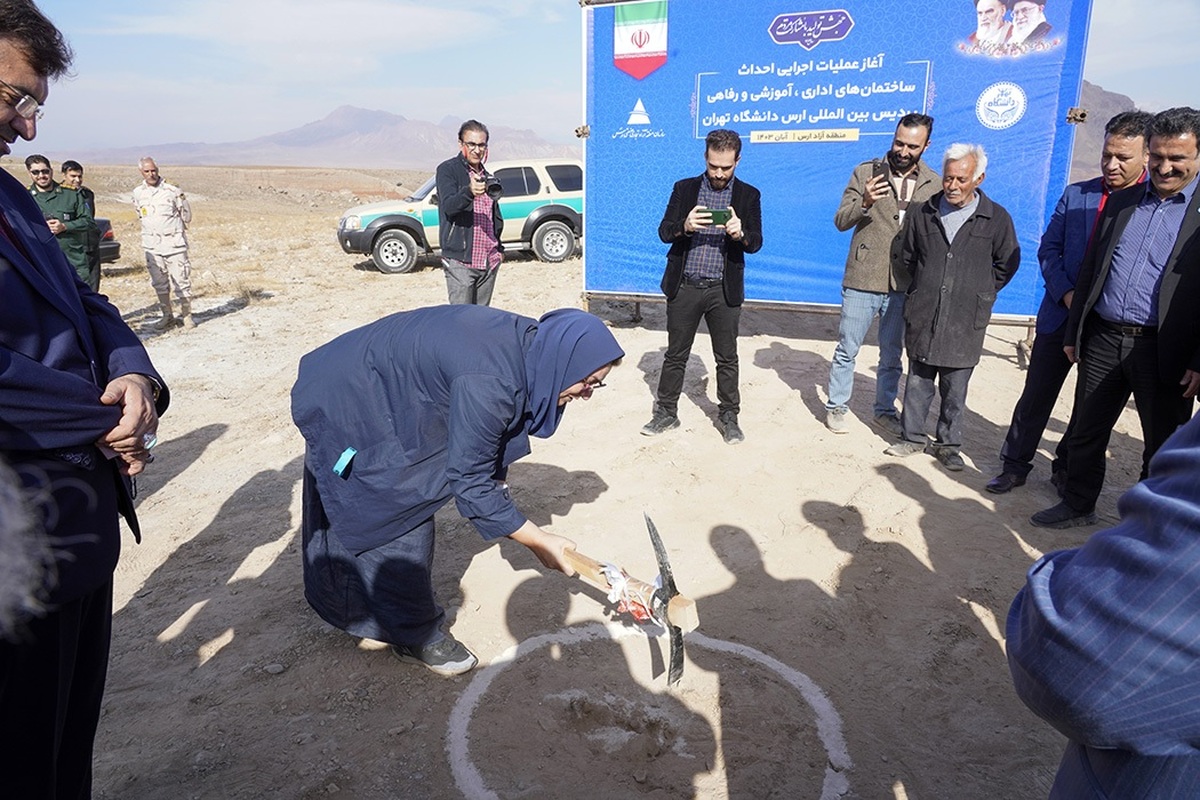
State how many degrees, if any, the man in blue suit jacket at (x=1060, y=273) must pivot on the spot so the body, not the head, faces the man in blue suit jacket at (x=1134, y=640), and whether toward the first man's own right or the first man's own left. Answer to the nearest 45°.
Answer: approximately 45° to the first man's own left

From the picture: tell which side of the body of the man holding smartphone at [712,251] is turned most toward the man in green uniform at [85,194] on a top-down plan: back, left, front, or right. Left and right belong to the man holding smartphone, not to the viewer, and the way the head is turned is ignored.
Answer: right

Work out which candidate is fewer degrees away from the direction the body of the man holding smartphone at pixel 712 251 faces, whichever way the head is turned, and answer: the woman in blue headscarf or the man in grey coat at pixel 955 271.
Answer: the woman in blue headscarf

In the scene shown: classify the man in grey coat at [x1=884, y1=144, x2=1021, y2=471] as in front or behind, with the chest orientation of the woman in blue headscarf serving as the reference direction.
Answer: in front

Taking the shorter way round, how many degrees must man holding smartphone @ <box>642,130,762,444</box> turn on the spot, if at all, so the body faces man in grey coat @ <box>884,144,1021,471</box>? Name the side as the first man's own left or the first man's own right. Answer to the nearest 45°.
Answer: approximately 90° to the first man's own left

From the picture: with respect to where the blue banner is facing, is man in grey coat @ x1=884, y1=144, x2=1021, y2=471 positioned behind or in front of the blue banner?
in front

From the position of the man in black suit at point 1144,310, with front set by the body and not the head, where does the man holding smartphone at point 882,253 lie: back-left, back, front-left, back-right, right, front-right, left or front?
right

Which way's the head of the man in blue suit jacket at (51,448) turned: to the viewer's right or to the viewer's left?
to the viewer's right

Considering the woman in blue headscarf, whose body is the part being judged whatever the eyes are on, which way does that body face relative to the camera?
to the viewer's right

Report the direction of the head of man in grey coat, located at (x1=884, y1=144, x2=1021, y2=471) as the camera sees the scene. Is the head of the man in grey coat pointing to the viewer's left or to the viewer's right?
to the viewer's left
